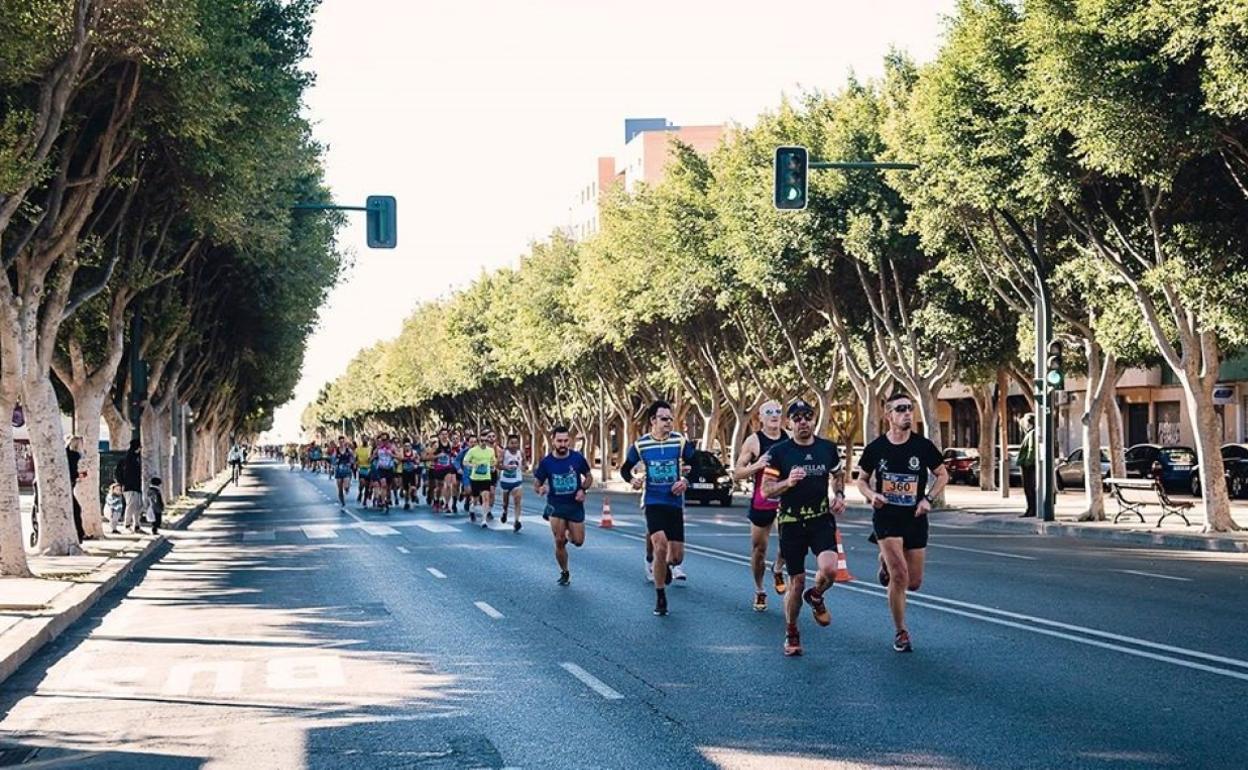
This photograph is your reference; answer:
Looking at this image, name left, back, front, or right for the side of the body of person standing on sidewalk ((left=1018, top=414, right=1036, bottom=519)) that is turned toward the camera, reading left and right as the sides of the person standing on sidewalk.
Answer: left

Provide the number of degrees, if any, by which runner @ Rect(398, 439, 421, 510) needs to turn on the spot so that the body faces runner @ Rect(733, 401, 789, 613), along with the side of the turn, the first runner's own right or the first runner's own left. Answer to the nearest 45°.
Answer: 0° — they already face them

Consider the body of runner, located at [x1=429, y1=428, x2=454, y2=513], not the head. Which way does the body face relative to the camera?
toward the camera

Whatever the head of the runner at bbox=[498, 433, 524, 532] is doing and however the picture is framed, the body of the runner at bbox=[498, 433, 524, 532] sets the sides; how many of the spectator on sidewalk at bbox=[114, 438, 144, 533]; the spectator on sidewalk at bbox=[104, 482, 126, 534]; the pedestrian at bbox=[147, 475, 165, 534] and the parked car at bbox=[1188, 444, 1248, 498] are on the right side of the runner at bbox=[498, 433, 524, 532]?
3

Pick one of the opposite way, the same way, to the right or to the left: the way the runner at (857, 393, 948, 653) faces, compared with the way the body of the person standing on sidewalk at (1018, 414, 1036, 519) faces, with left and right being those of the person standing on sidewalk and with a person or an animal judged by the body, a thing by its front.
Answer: to the left

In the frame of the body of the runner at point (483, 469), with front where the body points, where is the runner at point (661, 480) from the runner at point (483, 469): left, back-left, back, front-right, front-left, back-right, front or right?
front

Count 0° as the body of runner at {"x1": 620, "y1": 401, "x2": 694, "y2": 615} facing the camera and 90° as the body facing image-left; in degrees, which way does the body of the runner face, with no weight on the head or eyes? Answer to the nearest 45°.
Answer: approximately 0°

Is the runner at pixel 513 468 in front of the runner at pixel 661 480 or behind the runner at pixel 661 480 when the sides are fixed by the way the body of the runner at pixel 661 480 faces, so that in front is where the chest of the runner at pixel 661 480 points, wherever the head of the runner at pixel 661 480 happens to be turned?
behind

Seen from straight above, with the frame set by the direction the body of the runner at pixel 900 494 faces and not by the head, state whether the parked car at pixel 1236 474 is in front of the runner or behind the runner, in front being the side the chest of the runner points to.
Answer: behind

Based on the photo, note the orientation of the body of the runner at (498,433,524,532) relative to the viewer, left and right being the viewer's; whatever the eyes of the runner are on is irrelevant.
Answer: facing the viewer

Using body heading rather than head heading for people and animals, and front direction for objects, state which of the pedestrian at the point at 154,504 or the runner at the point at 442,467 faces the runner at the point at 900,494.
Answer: the runner at the point at 442,467

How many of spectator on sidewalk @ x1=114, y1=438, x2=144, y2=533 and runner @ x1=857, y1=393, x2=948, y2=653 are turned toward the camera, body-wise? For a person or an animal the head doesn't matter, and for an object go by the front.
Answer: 1
